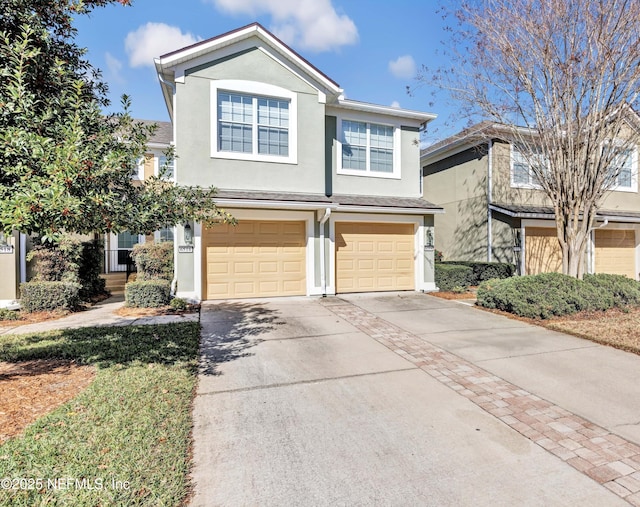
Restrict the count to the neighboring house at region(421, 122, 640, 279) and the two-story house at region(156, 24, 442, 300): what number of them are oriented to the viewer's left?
0

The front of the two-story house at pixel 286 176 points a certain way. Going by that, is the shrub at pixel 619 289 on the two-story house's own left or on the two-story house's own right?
on the two-story house's own left

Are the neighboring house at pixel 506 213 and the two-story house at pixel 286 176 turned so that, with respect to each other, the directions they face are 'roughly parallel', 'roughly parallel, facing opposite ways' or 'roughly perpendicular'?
roughly parallel

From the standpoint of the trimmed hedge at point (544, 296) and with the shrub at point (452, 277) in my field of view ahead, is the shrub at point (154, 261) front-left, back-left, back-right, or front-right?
front-left

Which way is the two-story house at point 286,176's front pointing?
toward the camera

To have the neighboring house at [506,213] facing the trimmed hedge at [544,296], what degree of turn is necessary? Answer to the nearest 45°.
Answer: approximately 45° to its right

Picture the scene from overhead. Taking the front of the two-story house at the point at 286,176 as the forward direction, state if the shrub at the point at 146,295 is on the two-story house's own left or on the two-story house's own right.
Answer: on the two-story house's own right

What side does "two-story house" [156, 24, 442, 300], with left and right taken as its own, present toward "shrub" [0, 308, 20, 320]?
right

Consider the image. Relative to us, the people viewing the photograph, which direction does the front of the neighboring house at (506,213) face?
facing the viewer and to the right of the viewer

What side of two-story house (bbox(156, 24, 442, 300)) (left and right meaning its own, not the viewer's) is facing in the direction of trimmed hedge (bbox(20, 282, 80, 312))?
right

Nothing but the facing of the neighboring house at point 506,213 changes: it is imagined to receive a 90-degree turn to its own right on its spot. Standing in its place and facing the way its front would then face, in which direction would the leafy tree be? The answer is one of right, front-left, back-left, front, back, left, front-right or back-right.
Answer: front-left

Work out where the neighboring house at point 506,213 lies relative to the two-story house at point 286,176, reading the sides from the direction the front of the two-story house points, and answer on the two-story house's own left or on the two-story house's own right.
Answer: on the two-story house's own left
